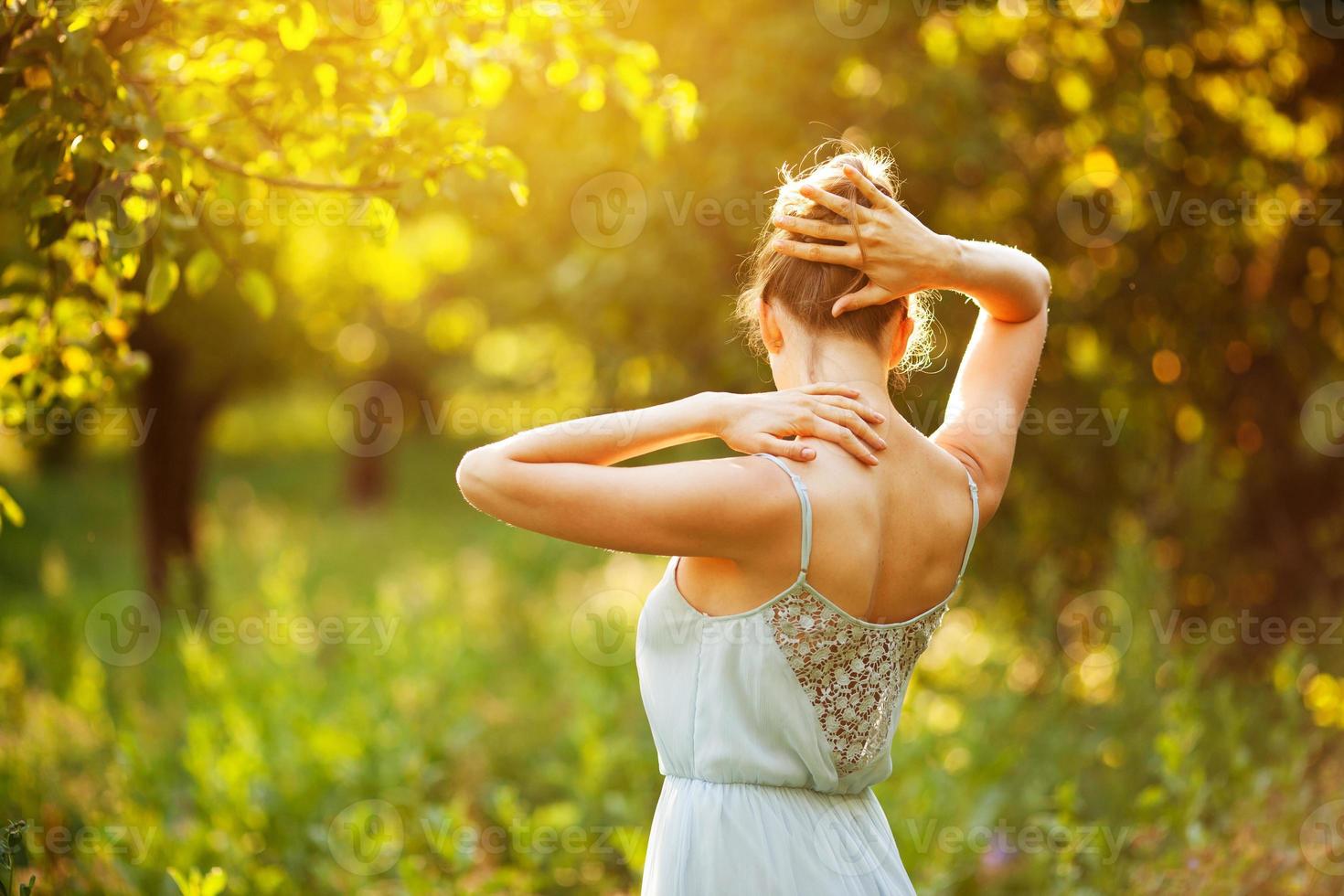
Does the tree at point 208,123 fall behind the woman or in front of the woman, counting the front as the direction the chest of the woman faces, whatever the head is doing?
in front

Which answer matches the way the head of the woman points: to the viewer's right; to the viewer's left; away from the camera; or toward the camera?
away from the camera

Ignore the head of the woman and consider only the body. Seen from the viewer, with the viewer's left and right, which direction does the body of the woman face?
facing away from the viewer and to the left of the viewer
